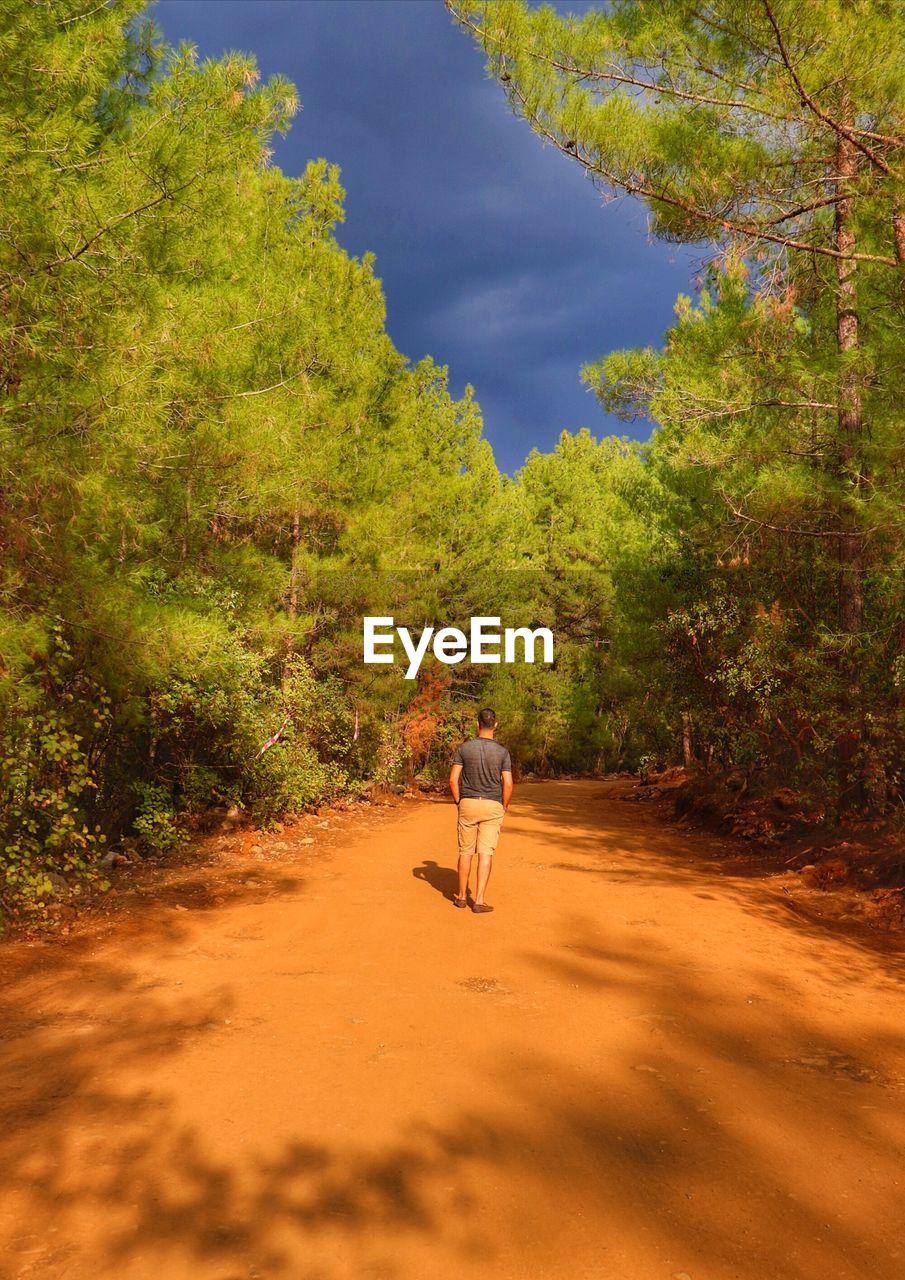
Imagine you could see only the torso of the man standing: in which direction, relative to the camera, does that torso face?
away from the camera

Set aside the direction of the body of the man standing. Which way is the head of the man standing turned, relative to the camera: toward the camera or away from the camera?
away from the camera
